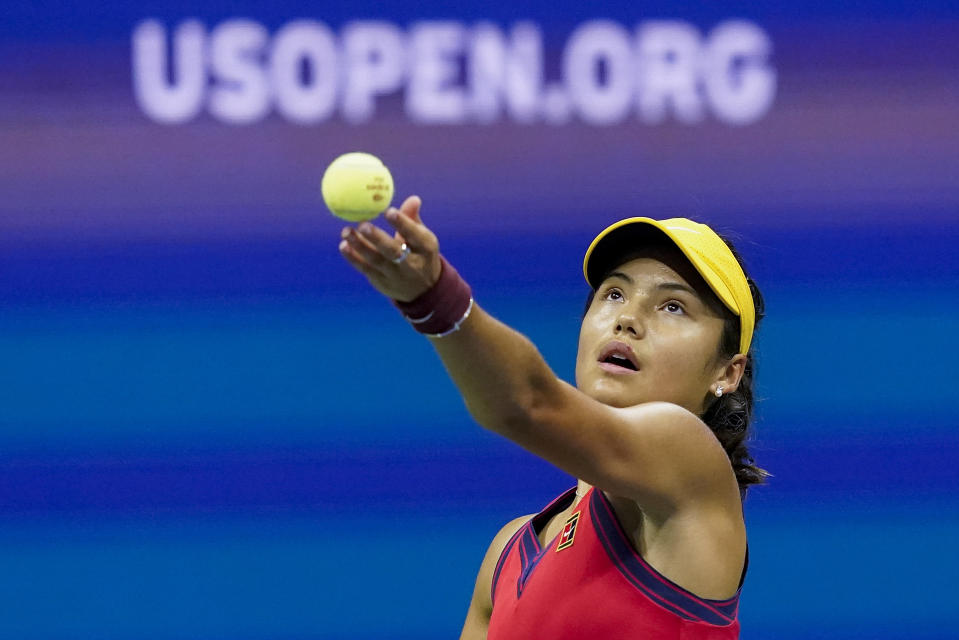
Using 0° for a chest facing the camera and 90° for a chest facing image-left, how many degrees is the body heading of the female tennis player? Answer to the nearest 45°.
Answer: approximately 45°
